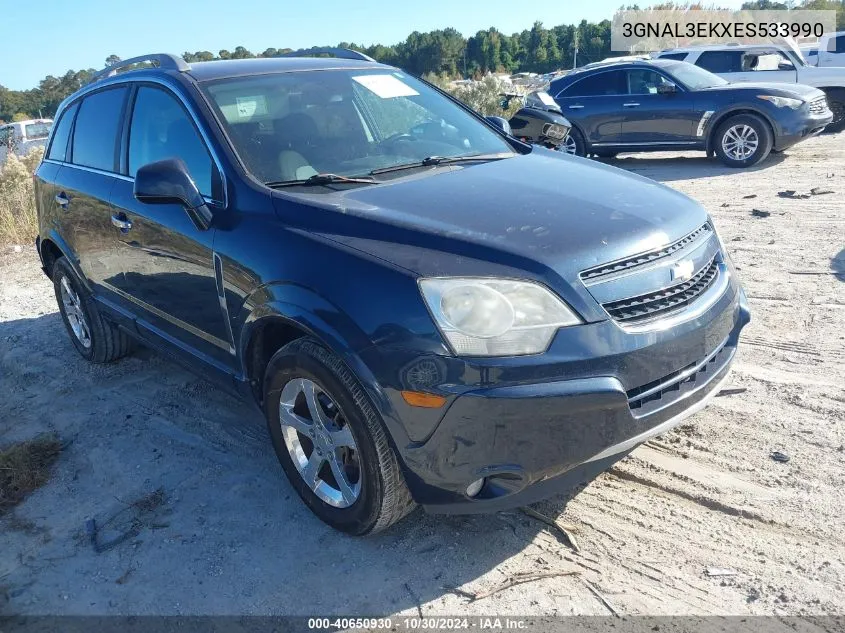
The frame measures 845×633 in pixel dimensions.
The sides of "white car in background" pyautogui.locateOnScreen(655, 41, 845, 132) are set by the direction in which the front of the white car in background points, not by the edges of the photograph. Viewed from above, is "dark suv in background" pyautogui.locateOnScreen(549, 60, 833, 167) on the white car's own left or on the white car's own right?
on the white car's own right

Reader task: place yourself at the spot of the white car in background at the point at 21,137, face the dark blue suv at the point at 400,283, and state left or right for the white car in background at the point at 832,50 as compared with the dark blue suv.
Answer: left

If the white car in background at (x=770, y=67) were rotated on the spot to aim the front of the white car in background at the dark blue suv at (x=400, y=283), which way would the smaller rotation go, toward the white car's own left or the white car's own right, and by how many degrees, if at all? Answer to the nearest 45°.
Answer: approximately 90° to the white car's own right

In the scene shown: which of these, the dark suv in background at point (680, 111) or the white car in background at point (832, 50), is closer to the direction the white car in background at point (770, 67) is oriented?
the white car in background

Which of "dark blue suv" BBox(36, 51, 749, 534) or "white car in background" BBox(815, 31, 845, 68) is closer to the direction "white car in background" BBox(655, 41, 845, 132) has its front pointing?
the white car in background

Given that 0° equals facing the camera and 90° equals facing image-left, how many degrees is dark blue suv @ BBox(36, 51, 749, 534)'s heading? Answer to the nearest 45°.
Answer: approximately 315°

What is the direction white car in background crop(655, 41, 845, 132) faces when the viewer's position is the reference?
facing to the right of the viewer

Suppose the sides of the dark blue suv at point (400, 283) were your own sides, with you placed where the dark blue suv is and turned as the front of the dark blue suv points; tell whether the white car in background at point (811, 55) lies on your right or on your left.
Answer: on your left

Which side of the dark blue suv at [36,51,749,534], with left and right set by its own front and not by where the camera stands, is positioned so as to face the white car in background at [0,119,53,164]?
back
